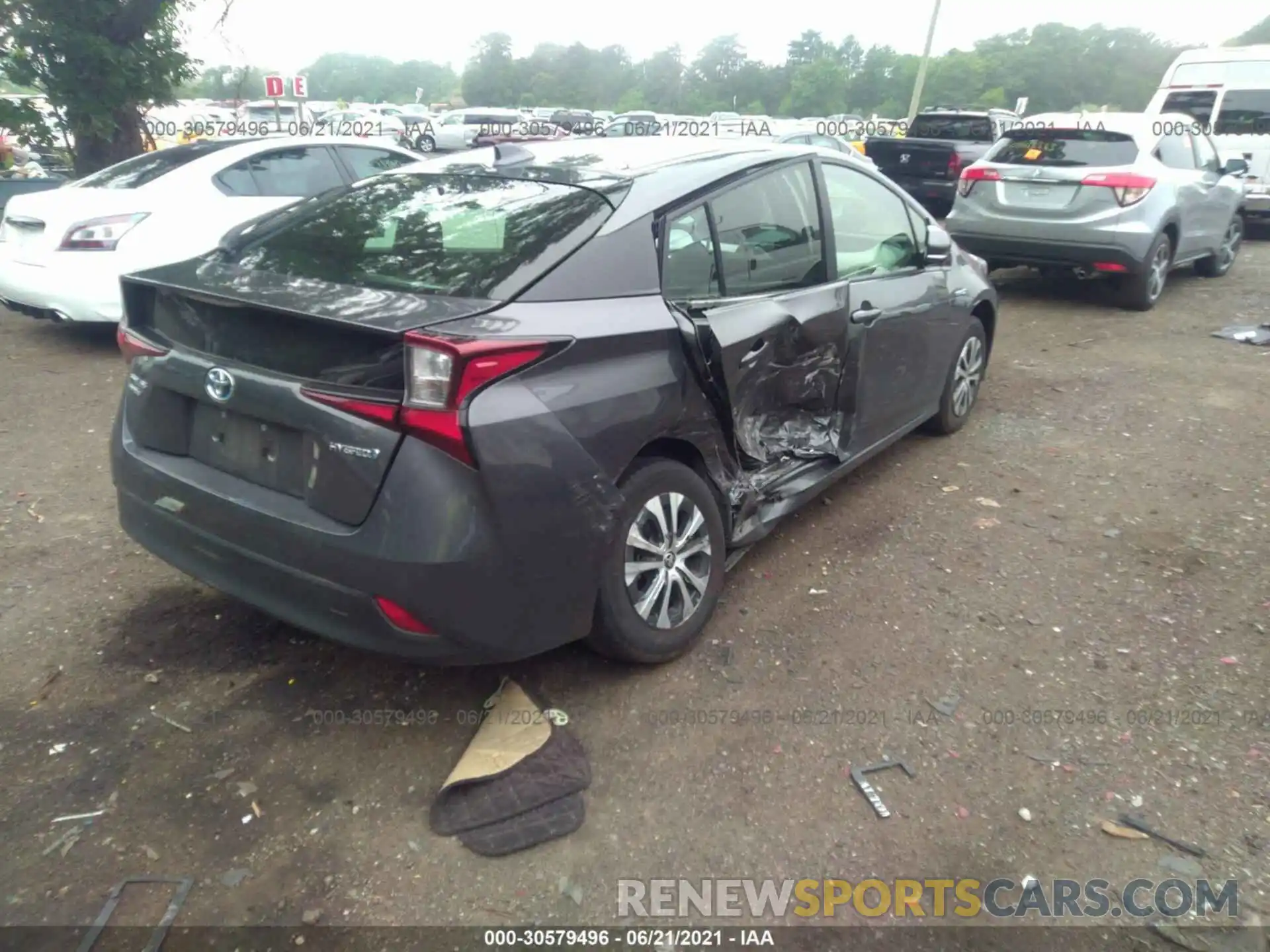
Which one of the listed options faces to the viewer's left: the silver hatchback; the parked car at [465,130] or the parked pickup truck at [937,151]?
the parked car at [465,130]

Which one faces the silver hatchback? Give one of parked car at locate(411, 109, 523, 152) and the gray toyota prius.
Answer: the gray toyota prius

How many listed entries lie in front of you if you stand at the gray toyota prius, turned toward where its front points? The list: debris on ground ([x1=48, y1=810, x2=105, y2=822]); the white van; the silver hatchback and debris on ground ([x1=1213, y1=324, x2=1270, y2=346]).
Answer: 3

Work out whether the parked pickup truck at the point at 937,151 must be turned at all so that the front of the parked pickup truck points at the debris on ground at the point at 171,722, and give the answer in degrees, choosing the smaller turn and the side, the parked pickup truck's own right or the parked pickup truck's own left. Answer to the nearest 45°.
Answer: approximately 135° to the parked pickup truck's own right

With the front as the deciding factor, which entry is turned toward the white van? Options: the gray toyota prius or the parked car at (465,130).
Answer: the gray toyota prius

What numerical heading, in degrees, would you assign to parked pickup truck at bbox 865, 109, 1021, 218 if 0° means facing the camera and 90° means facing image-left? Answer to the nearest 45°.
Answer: approximately 225°

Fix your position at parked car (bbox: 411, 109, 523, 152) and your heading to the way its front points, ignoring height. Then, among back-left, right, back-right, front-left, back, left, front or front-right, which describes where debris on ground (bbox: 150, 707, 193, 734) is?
left

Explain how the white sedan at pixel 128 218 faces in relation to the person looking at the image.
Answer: facing away from the viewer and to the right of the viewer

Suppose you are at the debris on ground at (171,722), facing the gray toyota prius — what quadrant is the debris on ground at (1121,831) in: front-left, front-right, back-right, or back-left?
front-right

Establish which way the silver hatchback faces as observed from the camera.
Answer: facing away from the viewer and to the right of the viewer

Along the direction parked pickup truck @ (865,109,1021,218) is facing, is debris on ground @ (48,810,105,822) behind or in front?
behind

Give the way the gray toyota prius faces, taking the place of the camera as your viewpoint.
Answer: facing away from the viewer and to the right of the viewer

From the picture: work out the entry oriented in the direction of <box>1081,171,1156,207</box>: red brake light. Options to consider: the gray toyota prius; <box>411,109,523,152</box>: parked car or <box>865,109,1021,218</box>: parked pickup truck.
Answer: the gray toyota prius

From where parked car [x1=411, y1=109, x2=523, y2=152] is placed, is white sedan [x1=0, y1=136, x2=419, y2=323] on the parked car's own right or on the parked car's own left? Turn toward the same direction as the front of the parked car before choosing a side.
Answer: on the parked car's own left

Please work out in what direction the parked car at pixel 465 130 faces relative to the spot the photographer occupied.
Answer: facing to the left of the viewer
